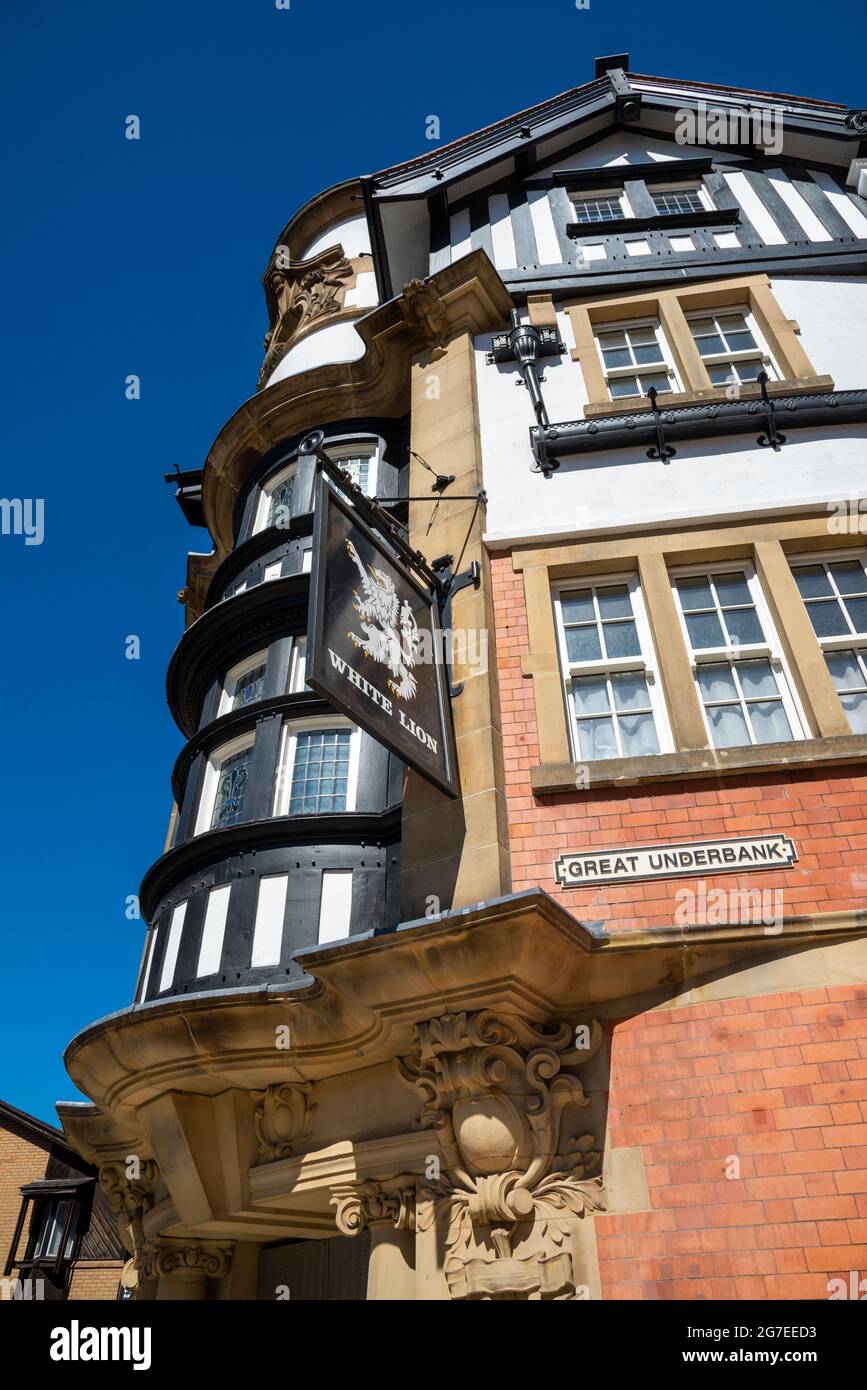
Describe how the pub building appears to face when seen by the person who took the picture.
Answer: facing the viewer and to the left of the viewer
